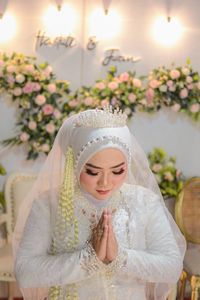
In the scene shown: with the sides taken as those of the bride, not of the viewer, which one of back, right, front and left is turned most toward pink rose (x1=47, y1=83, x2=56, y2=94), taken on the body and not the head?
back

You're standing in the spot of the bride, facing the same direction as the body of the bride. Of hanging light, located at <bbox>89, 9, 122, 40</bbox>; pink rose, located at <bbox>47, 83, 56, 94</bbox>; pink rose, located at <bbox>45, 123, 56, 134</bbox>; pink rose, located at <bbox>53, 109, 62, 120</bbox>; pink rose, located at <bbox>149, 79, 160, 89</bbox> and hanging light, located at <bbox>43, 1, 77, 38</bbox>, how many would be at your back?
6

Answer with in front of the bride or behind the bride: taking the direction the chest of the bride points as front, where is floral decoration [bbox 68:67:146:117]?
behind

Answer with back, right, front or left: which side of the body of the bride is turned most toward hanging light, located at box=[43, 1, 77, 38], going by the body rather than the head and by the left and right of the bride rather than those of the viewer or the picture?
back

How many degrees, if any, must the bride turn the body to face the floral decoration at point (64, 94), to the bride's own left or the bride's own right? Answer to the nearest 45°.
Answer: approximately 180°

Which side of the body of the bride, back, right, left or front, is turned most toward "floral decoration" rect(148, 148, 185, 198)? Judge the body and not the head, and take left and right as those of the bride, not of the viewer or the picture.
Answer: back

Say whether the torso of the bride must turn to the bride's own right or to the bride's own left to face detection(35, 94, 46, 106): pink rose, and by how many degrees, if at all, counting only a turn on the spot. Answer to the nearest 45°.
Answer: approximately 180°

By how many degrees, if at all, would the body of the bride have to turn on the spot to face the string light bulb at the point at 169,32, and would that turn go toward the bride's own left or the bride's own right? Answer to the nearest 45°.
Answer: approximately 180°

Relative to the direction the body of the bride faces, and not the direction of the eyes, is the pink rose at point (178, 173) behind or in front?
behind

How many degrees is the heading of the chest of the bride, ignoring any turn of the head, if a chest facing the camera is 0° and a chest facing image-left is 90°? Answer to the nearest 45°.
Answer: approximately 0°

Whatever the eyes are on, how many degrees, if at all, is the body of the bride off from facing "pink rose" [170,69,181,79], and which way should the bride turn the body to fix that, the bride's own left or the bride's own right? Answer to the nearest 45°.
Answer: approximately 180°
